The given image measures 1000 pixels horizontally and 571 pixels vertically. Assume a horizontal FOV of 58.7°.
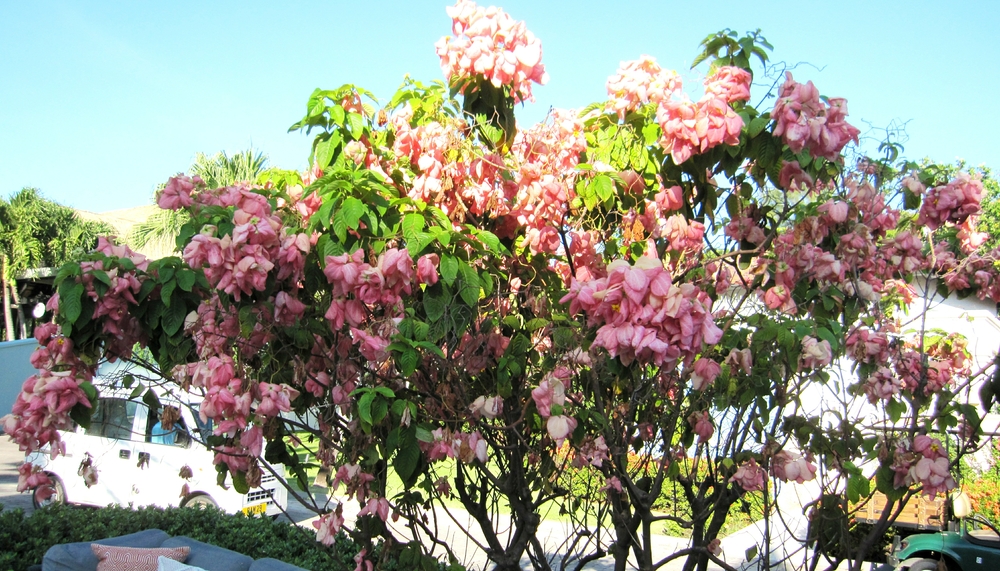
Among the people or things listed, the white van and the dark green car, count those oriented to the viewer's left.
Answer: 1

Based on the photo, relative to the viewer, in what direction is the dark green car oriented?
to the viewer's left

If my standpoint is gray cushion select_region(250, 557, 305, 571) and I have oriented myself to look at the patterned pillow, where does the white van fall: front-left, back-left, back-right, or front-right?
front-right

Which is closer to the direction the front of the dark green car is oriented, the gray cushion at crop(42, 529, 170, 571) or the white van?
the white van

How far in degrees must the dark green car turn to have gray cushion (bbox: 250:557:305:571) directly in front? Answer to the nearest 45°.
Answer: approximately 45° to its left

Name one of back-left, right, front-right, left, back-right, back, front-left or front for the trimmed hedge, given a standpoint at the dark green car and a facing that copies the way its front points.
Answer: front-left

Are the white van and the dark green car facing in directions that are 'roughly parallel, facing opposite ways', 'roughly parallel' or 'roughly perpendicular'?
roughly parallel, facing opposite ways
